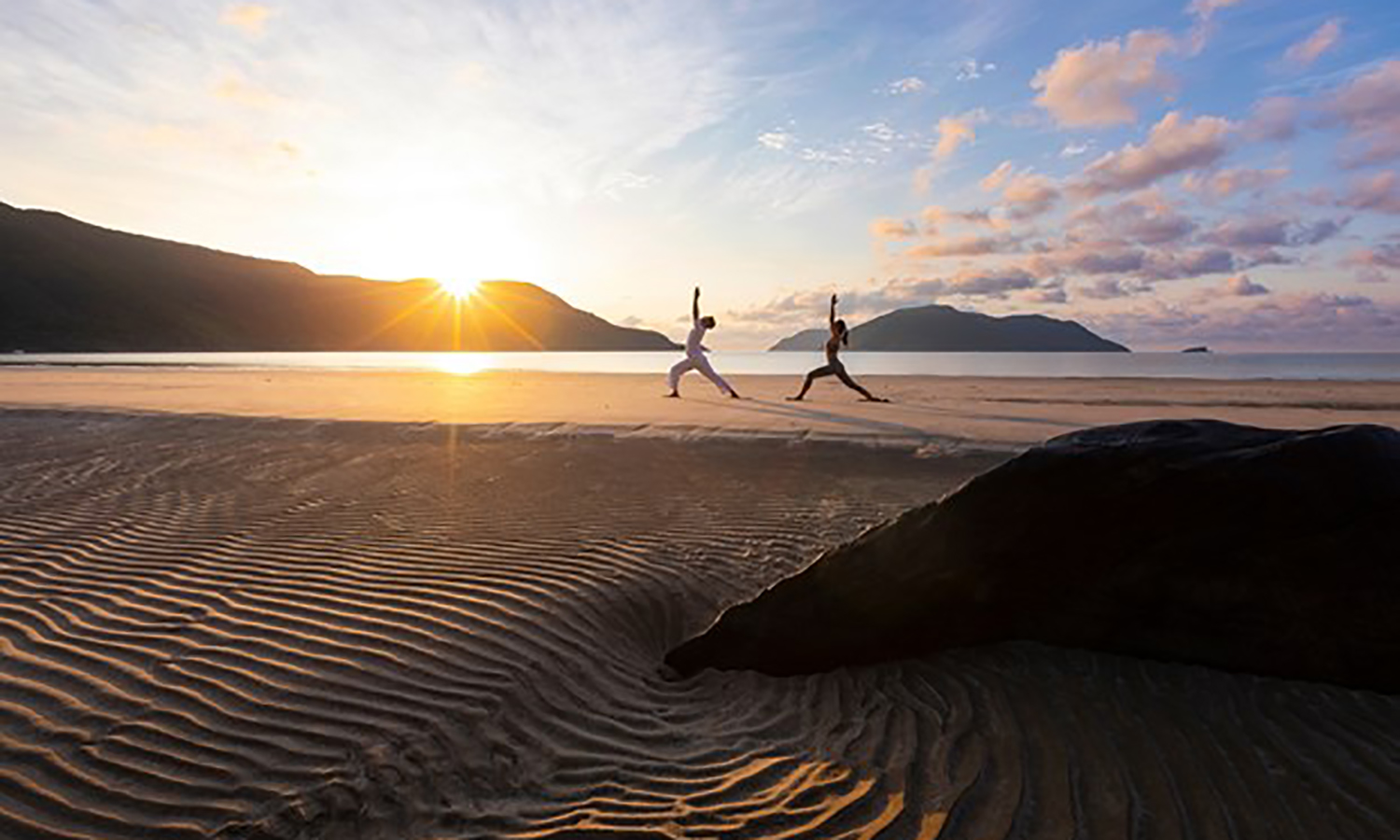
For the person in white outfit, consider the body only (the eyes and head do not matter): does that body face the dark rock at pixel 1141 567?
no
